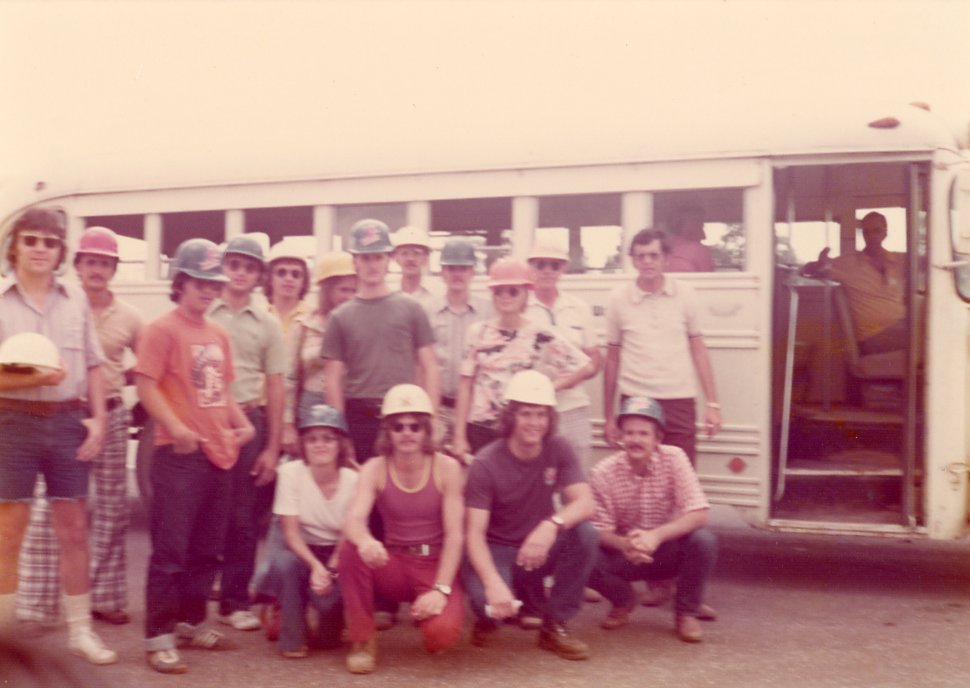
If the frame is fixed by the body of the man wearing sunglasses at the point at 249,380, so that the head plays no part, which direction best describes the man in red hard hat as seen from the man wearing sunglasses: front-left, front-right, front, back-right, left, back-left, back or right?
right

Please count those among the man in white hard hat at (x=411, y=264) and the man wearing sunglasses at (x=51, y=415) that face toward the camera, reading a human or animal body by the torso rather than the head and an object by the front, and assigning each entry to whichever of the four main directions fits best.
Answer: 2

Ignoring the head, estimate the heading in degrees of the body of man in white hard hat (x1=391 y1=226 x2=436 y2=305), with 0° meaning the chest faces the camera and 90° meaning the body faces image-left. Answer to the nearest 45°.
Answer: approximately 0°

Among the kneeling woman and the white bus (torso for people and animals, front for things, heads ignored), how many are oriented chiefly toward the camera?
1

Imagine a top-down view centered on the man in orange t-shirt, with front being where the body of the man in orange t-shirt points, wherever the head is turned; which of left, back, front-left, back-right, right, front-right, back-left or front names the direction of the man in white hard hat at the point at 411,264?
left

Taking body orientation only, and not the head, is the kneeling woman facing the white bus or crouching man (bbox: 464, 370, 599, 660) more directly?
the crouching man

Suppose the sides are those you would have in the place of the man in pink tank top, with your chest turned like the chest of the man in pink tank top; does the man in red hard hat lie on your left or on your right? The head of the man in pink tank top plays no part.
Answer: on your right
